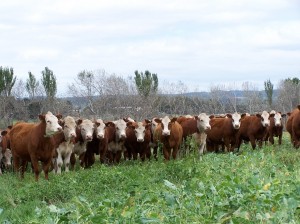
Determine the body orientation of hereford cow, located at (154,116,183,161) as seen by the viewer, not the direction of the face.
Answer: toward the camera

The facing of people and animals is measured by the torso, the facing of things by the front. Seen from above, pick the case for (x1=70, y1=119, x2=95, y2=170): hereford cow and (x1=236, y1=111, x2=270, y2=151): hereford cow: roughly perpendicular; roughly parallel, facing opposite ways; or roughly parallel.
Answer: roughly parallel

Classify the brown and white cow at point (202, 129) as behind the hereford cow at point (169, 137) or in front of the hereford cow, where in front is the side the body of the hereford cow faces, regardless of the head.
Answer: behind

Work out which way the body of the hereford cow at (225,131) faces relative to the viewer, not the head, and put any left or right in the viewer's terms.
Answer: facing the viewer and to the right of the viewer

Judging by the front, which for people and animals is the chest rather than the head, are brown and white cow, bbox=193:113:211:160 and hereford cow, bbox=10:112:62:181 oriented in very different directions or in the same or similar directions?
same or similar directions

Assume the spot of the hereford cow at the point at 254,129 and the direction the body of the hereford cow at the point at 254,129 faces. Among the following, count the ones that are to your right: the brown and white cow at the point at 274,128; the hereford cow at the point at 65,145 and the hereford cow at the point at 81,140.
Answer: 2

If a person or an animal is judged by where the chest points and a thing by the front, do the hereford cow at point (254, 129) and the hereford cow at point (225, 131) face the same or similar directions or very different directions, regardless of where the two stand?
same or similar directions

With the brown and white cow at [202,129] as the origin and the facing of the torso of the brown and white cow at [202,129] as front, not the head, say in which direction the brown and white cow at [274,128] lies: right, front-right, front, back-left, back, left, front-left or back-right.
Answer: left

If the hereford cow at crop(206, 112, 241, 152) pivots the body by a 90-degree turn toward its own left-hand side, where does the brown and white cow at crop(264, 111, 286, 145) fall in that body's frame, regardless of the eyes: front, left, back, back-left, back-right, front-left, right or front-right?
front

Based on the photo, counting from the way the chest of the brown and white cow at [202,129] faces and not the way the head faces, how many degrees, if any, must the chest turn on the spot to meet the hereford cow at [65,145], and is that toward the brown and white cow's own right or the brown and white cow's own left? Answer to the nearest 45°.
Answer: approximately 90° to the brown and white cow's own right

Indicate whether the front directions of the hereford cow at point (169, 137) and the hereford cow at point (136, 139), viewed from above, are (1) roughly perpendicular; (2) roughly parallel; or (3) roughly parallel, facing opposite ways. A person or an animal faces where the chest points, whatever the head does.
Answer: roughly parallel

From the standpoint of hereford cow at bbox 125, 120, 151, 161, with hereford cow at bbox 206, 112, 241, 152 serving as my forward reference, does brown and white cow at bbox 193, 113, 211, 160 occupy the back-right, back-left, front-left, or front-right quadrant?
front-right

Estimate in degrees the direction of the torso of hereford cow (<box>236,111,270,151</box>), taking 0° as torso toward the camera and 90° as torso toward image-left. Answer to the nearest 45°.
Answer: approximately 315°

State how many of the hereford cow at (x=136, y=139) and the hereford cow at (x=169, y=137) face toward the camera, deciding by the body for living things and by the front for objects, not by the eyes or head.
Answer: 2
